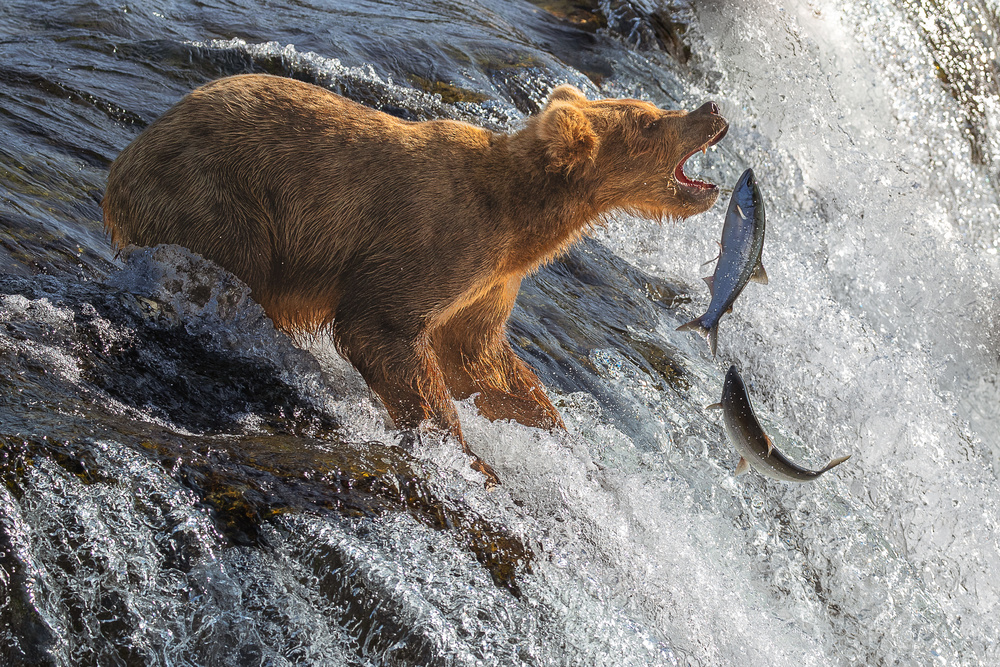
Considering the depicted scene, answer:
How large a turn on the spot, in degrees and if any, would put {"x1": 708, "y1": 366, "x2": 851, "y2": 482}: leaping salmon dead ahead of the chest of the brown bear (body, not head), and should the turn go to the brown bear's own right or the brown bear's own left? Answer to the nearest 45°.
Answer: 0° — it already faces it

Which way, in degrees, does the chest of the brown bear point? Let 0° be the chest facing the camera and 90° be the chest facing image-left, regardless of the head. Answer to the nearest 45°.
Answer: approximately 270°

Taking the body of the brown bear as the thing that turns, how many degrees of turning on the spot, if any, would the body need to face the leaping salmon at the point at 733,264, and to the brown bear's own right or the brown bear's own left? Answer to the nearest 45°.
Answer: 0° — it already faces it
